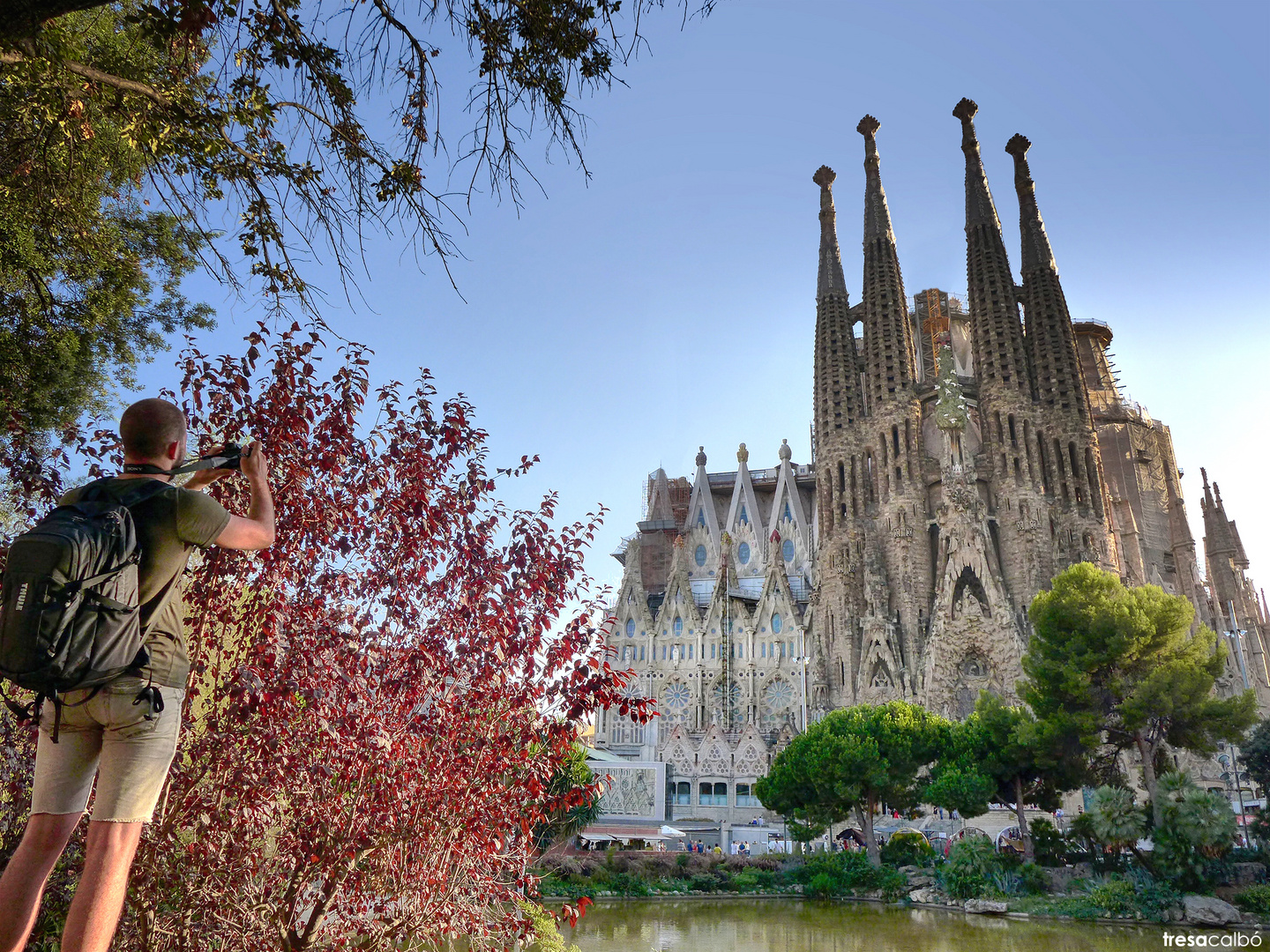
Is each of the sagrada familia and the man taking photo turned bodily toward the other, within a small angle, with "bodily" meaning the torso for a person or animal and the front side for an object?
yes

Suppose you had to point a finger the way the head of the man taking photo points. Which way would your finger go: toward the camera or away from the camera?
away from the camera

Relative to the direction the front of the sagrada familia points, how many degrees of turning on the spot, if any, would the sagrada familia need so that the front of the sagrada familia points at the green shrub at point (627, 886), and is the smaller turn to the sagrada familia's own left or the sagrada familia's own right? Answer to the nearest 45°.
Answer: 0° — it already faces it

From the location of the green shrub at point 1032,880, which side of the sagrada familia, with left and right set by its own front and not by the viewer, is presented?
front

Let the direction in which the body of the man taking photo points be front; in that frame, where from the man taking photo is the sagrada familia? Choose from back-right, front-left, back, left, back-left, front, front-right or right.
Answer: front

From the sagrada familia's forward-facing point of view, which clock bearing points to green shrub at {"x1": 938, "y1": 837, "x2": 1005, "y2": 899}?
The green shrub is roughly at 12 o'clock from the sagrada familia.

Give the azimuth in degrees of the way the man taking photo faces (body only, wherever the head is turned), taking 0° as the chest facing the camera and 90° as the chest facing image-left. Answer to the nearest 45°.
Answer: approximately 225°

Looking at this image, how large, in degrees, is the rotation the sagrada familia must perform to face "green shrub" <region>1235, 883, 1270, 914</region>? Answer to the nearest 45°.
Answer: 0° — it already faces it

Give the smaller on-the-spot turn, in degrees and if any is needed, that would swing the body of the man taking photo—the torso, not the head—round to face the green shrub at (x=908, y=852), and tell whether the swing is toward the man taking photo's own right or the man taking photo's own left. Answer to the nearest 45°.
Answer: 0° — they already face it

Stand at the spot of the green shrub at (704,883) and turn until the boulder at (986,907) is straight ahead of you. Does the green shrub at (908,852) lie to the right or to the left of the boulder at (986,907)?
left

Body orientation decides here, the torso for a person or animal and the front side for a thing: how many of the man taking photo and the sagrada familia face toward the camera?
1

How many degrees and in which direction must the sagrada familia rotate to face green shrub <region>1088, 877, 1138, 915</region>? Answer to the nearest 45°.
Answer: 0° — it already faces it

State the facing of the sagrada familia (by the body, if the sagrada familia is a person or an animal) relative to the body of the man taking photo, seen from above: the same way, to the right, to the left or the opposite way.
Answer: the opposite way

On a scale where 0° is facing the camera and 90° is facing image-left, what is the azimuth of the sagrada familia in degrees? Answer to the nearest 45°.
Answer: approximately 0°

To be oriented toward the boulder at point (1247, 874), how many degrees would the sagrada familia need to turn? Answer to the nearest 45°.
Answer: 0° — it already faces it
